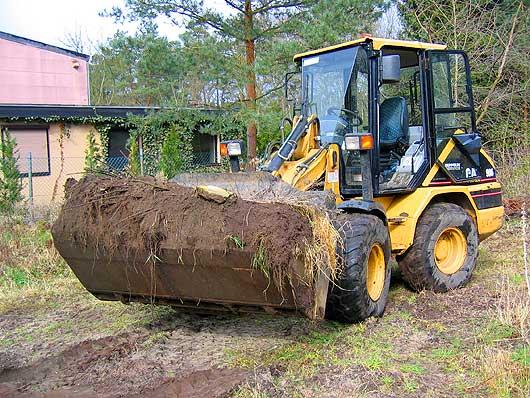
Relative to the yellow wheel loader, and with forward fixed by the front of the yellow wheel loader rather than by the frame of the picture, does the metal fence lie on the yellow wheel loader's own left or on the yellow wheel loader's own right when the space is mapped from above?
on the yellow wheel loader's own right

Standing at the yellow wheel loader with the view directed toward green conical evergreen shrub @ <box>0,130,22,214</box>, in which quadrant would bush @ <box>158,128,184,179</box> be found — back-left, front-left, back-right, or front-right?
front-right

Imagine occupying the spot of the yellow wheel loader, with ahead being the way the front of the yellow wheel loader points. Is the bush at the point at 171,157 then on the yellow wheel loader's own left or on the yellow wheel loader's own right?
on the yellow wheel loader's own right

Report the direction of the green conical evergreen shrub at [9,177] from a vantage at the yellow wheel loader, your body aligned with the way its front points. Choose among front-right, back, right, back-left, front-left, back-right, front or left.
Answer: right
